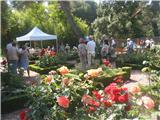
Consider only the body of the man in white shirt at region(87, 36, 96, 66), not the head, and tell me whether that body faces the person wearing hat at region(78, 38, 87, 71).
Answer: no

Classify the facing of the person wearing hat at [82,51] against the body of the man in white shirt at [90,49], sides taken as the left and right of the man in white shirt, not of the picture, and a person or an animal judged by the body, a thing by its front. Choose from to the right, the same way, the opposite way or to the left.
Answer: the same way
